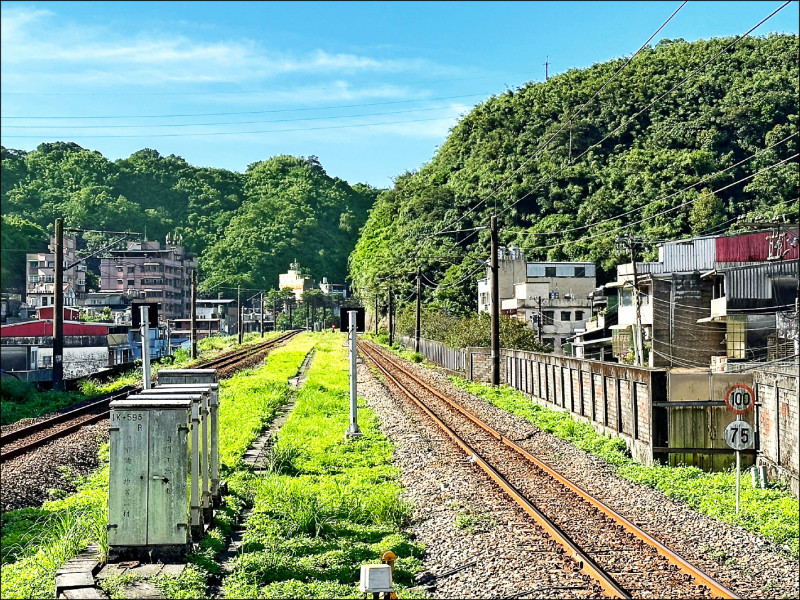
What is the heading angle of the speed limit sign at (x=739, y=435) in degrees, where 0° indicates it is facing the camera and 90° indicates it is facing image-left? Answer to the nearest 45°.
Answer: approximately 0°

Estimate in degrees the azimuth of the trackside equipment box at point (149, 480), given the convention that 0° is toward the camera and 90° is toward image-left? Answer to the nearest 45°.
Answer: approximately 0°

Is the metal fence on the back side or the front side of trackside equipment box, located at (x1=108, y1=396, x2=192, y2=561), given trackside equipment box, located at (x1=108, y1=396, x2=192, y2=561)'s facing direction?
on the back side

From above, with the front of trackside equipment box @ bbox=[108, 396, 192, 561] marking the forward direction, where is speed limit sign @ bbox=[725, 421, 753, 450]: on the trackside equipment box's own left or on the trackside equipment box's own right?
on the trackside equipment box's own left

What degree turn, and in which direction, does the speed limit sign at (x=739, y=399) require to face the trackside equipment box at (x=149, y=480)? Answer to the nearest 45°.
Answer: approximately 45° to its right

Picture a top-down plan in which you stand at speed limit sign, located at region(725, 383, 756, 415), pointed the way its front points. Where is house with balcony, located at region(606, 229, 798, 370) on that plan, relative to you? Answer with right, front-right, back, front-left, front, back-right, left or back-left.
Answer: back

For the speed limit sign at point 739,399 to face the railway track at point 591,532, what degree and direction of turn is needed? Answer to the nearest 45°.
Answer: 0° — it already faces it

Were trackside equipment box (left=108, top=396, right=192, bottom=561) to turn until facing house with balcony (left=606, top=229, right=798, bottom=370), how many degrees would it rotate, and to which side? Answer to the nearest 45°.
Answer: approximately 135° to its left

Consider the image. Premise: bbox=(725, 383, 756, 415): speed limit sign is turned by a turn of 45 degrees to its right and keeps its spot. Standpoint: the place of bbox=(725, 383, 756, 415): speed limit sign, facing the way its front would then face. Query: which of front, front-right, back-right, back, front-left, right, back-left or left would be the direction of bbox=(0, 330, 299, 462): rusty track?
front-right

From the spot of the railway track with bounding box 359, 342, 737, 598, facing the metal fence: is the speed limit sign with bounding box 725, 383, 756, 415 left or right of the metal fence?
right

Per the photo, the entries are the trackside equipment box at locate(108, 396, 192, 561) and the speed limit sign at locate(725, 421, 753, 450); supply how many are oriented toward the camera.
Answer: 2
